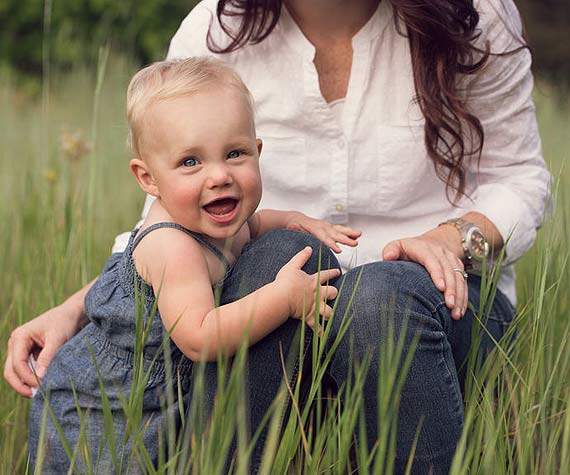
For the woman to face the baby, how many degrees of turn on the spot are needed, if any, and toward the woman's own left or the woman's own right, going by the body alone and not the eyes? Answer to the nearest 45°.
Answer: approximately 45° to the woman's own right

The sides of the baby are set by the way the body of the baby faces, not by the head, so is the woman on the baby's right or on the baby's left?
on the baby's left

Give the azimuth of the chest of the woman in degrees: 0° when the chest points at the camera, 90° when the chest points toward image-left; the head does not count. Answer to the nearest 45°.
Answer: approximately 0°
